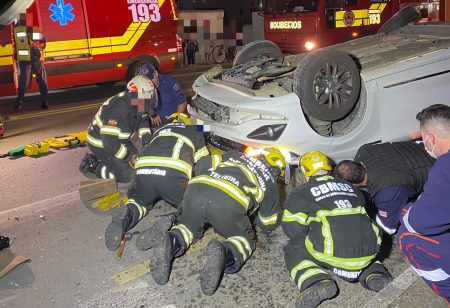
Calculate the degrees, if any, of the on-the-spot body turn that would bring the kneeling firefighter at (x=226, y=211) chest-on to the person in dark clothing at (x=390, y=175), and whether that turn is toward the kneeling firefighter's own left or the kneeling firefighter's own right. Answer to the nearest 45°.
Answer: approximately 45° to the kneeling firefighter's own right

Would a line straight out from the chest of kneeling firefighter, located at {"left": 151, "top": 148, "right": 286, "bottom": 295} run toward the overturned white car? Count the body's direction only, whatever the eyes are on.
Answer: yes

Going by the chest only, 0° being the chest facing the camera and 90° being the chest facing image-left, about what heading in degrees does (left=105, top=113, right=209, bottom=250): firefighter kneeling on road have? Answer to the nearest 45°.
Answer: approximately 225°

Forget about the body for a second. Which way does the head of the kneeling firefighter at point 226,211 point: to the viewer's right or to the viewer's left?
to the viewer's right

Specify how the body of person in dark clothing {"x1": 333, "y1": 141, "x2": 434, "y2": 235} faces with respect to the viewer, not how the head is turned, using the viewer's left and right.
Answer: facing to the left of the viewer

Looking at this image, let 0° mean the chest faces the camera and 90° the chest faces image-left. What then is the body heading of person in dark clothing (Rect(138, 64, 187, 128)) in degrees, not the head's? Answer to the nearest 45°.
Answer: approximately 45°

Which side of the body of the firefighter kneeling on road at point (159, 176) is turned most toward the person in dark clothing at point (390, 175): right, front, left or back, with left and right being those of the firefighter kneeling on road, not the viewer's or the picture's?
right

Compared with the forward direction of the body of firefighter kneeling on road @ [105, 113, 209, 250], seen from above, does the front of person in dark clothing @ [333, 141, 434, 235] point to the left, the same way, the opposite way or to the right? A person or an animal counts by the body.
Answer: to the left

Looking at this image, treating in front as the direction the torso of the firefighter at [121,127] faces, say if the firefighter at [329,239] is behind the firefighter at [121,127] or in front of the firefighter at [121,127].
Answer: in front

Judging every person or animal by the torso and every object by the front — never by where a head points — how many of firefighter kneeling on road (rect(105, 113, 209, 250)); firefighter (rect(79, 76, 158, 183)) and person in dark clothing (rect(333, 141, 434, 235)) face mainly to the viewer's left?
1

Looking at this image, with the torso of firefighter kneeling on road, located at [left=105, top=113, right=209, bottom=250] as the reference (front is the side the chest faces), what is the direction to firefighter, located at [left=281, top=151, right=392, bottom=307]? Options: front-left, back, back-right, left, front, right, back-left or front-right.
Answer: right

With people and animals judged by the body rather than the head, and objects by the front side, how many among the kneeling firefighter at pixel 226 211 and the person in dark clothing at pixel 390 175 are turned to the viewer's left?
1

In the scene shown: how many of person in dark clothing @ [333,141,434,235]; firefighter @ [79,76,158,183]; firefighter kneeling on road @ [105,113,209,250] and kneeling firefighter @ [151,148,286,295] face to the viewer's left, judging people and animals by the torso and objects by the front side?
1

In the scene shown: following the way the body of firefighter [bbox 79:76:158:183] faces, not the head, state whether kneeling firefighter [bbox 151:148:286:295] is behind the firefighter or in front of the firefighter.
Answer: in front

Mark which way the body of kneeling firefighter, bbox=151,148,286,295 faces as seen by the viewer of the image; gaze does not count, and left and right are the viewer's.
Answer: facing away from the viewer and to the right of the viewer
